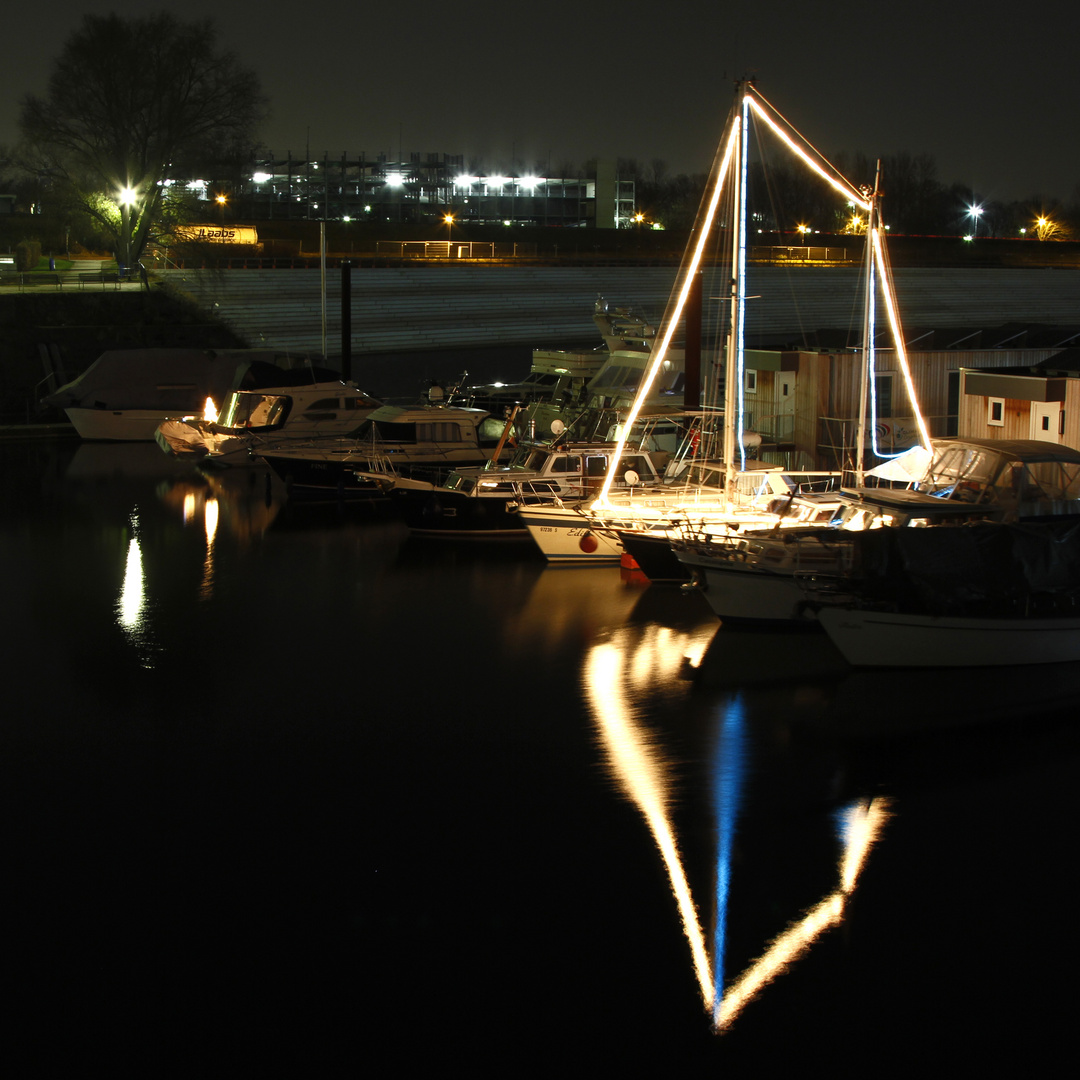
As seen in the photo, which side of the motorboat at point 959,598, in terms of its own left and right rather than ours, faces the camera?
left

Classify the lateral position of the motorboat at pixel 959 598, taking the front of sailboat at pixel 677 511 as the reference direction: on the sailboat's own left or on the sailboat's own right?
on the sailboat's own left

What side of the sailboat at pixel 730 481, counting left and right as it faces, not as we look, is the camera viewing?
left

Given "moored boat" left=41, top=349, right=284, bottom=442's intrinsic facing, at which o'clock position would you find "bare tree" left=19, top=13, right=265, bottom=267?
The bare tree is roughly at 3 o'clock from the moored boat.

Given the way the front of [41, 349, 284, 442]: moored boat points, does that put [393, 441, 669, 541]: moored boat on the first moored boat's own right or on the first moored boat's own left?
on the first moored boat's own left

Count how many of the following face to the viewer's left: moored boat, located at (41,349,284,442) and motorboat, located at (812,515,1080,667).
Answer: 2

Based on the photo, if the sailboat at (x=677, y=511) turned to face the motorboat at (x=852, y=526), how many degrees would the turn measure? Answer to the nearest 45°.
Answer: approximately 135° to its left

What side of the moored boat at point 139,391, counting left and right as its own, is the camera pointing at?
left
